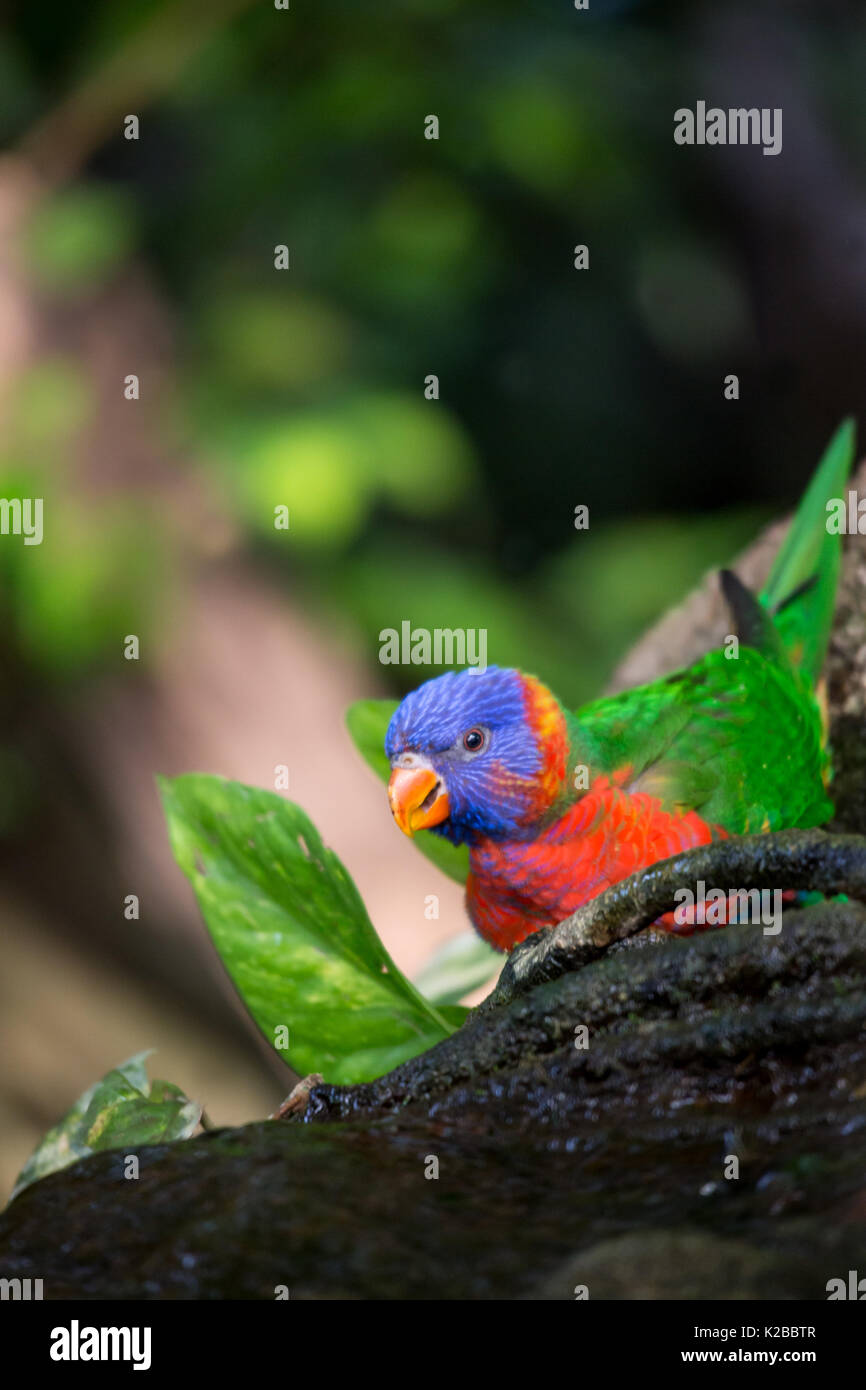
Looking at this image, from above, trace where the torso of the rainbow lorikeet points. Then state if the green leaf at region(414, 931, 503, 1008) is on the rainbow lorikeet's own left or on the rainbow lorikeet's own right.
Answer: on the rainbow lorikeet's own right

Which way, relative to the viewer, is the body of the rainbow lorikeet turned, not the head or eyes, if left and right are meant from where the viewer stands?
facing the viewer and to the left of the viewer
